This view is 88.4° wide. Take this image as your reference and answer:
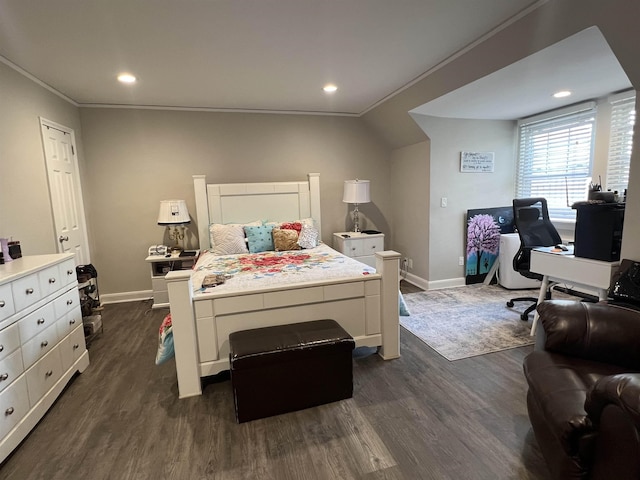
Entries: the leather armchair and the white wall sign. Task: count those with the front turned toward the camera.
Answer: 1

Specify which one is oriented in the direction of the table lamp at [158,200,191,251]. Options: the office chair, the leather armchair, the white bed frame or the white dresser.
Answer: the leather armchair

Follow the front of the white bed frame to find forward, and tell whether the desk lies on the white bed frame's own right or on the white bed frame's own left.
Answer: on the white bed frame's own left

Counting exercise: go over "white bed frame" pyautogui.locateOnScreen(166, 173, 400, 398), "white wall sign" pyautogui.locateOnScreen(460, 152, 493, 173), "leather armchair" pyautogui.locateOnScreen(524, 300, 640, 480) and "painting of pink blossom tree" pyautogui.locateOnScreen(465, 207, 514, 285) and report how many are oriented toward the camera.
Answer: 3

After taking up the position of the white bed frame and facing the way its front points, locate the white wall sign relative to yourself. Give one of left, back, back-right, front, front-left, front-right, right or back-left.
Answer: back-left

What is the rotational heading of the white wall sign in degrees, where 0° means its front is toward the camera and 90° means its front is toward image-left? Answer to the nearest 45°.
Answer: approximately 0°

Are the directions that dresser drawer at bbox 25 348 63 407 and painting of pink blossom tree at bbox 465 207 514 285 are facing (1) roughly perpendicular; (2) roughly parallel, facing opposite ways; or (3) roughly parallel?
roughly perpendicular

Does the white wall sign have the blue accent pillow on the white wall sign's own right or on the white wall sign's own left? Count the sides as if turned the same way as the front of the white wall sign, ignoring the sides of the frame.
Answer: on the white wall sign's own right
